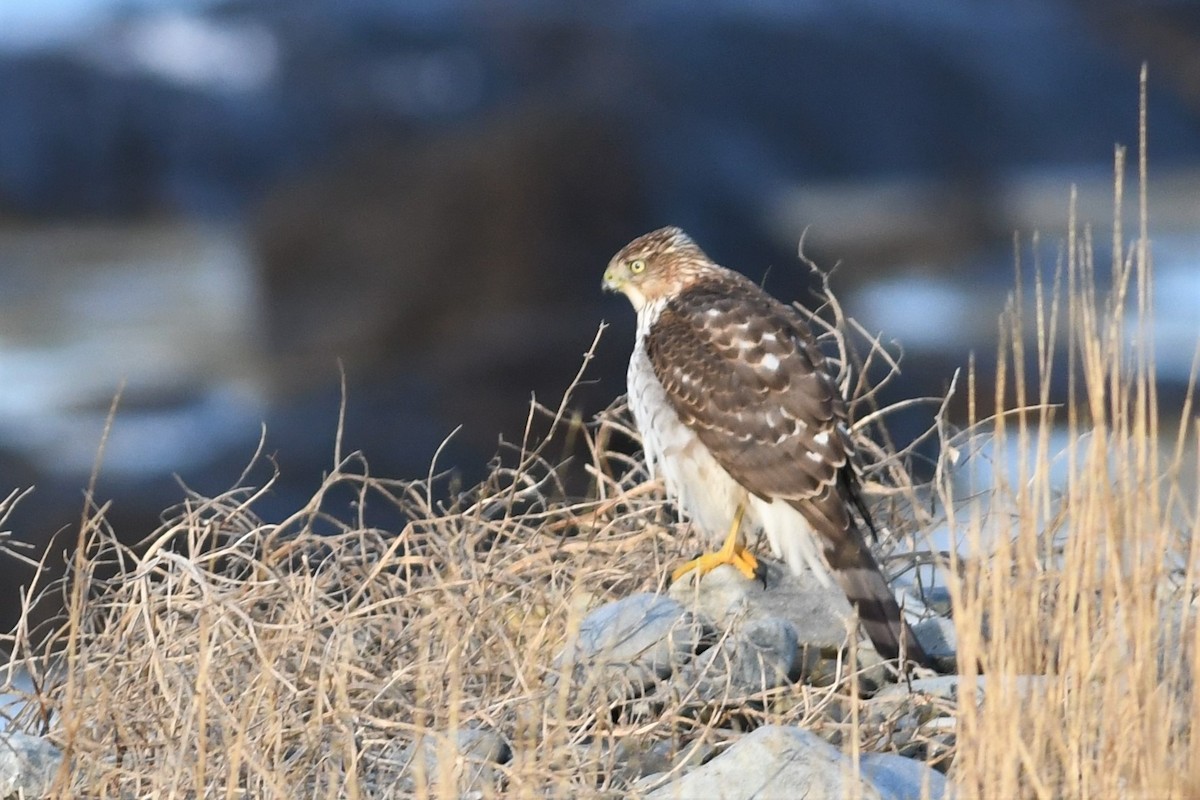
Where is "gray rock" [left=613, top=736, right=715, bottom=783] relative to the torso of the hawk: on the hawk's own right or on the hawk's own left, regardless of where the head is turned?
on the hawk's own left

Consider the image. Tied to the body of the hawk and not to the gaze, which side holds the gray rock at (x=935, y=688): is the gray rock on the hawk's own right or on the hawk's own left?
on the hawk's own left

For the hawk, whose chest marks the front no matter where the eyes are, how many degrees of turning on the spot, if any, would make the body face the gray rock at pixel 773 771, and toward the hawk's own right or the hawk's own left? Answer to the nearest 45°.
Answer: approximately 90° to the hawk's own left

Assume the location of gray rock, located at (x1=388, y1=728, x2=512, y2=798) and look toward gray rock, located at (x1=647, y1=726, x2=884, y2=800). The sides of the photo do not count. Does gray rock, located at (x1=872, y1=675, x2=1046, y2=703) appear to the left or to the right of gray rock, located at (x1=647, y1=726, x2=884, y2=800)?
left

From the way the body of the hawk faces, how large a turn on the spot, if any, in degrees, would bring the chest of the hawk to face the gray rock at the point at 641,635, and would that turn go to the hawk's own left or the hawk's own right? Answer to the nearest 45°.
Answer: approximately 90° to the hawk's own left

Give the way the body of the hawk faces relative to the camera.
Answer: to the viewer's left
